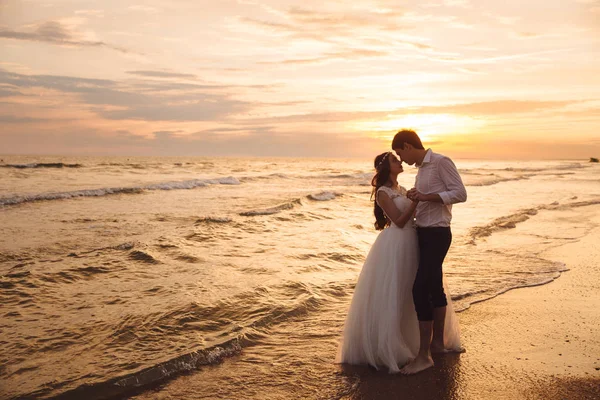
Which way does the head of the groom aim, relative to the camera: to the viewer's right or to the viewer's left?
to the viewer's left

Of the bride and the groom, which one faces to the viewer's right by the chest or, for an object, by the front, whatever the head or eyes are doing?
the bride

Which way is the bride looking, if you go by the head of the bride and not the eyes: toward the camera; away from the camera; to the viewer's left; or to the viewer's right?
to the viewer's right

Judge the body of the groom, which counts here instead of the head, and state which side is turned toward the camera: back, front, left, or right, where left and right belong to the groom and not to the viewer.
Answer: left

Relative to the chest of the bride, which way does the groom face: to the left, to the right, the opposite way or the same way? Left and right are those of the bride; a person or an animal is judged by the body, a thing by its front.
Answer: the opposite way

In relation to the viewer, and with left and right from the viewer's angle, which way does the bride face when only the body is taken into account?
facing to the right of the viewer

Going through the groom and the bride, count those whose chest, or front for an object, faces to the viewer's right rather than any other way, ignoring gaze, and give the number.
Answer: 1
